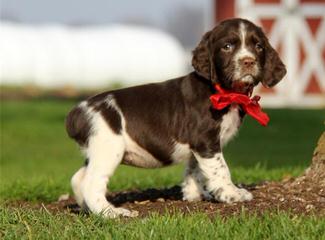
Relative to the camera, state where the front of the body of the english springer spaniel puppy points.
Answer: to the viewer's right

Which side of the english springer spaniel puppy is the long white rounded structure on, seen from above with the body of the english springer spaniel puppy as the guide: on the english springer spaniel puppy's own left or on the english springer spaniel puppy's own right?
on the english springer spaniel puppy's own left
